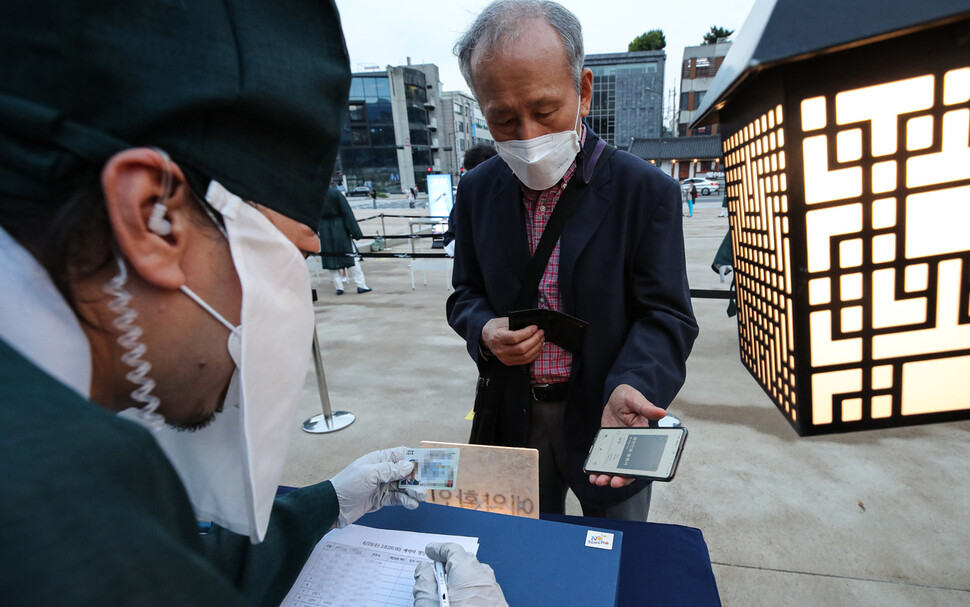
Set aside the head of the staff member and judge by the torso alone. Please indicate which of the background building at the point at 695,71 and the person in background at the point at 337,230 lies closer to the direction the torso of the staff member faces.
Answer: the background building

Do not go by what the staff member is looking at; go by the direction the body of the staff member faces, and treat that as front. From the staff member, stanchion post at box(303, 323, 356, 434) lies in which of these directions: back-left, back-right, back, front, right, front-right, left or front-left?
left

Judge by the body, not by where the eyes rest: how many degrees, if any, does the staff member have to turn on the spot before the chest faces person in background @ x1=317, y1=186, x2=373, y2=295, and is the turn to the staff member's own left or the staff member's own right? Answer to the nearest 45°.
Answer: approximately 90° to the staff member's own left

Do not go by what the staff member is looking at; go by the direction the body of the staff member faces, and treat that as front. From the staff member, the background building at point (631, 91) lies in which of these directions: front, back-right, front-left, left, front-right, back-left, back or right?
front-left

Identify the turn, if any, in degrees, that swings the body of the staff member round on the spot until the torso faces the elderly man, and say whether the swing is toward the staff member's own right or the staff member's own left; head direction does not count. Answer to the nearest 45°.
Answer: approximately 45° to the staff member's own left

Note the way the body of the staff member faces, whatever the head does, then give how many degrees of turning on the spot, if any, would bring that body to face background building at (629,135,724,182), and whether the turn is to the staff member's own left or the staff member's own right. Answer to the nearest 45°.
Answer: approximately 45° to the staff member's own left

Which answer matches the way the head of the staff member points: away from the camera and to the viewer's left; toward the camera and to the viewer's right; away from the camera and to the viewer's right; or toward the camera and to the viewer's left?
away from the camera and to the viewer's right

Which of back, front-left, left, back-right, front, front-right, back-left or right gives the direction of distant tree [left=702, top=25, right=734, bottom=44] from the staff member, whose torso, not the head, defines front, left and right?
front-left

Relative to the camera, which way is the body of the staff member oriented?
to the viewer's right
